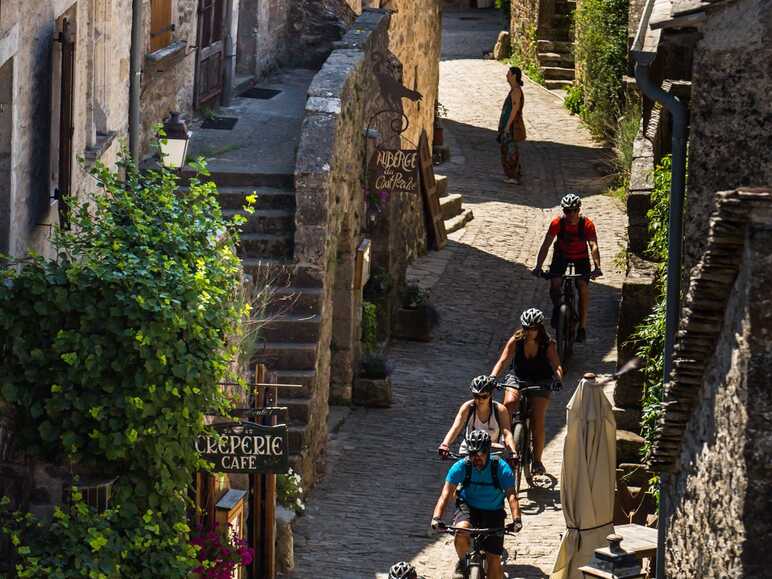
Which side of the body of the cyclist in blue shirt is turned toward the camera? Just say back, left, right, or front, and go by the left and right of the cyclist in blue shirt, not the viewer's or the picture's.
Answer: front

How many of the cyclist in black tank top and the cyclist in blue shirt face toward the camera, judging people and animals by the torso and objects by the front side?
2

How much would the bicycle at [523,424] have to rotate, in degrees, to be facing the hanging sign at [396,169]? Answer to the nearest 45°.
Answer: approximately 135° to its right

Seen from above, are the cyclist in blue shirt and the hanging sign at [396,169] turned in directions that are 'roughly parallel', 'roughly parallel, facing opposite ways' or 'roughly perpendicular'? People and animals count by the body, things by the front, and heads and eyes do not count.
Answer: roughly parallel

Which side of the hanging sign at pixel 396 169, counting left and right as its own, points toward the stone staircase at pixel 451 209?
back

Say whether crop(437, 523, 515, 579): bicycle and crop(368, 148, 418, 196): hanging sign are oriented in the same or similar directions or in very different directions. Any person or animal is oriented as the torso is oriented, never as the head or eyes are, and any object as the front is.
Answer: same or similar directions

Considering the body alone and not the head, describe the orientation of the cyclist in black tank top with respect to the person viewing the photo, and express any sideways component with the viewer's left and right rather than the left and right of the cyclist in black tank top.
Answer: facing the viewer

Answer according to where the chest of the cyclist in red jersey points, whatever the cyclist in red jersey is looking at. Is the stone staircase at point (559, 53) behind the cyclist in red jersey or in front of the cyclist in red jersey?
behind

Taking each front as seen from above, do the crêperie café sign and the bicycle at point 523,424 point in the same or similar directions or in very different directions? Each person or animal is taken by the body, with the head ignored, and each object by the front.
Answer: same or similar directions

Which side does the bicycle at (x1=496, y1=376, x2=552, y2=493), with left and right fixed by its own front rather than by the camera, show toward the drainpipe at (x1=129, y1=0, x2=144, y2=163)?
right

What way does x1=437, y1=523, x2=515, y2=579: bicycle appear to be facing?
toward the camera

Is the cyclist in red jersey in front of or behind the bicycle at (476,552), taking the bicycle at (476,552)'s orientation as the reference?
behind

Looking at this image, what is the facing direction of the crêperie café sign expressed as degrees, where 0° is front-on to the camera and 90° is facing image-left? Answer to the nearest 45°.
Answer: approximately 0°

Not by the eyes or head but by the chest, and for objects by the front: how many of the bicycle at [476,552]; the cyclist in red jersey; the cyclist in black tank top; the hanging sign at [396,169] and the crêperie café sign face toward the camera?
5

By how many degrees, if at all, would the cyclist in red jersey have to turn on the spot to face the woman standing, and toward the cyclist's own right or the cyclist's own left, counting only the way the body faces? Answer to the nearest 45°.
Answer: approximately 180°
